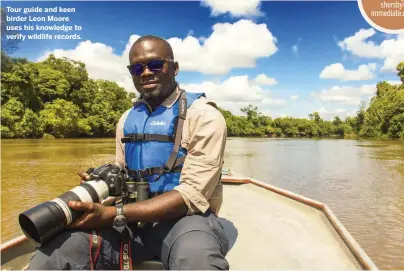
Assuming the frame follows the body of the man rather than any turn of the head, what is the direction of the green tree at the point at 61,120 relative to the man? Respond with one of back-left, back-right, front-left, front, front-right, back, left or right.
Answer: back-right

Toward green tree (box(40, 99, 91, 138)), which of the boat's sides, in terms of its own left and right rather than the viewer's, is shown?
front

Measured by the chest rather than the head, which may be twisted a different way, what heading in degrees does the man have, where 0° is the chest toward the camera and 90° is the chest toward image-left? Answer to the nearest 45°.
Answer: approximately 45°

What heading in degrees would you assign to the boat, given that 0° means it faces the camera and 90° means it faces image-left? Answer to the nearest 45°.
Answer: approximately 180°
